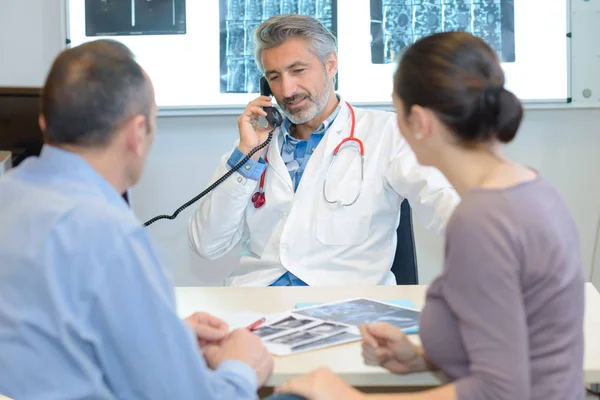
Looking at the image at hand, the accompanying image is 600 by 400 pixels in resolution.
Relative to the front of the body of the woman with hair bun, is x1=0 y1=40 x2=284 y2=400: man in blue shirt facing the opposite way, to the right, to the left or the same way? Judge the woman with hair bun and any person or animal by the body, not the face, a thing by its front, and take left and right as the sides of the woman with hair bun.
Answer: to the right

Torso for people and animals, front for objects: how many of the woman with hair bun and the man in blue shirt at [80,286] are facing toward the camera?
0

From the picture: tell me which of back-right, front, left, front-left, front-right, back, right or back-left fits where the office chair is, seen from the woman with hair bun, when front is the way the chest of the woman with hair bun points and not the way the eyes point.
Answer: front-right

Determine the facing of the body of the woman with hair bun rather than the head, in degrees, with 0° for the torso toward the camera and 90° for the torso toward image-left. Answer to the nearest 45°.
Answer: approximately 135°

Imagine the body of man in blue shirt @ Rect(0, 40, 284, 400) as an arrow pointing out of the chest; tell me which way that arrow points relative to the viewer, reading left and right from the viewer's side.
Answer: facing away from the viewer and to the right of the viewer

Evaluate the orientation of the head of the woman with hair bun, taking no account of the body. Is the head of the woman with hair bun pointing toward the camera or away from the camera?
away from the camera

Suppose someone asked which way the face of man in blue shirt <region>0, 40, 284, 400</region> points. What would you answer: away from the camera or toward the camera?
away from the camera
